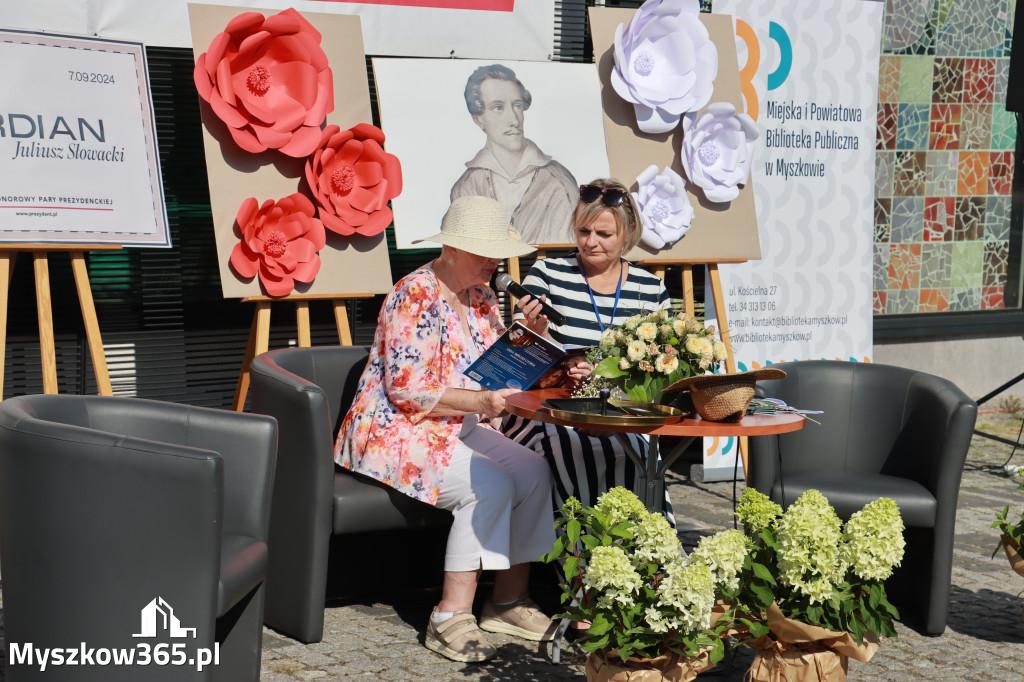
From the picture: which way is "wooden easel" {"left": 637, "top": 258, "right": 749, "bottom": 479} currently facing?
toward the camera

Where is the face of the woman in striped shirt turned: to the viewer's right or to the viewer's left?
to the viewer's left

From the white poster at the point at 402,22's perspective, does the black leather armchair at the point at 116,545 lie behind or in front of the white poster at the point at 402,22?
in front

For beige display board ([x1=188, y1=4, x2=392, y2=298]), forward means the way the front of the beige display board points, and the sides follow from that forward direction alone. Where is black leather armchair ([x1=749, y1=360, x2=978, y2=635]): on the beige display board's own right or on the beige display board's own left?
on the beige display board's own left

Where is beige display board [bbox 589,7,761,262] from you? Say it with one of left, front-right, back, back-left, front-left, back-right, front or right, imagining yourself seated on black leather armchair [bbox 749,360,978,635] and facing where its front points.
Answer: right

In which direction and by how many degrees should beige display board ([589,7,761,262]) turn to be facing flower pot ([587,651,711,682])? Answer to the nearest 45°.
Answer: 0° — it already faces it

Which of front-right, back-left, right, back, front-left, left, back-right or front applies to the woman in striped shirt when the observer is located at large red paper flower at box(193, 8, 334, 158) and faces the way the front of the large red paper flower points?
front-left

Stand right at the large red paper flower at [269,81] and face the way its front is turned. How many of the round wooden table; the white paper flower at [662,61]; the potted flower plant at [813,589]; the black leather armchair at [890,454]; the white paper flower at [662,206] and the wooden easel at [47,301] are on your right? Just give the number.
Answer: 1

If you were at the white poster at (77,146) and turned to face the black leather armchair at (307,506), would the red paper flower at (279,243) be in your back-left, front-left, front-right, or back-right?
front-left

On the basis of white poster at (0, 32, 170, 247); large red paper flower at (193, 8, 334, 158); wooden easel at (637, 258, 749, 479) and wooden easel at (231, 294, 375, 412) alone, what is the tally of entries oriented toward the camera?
4

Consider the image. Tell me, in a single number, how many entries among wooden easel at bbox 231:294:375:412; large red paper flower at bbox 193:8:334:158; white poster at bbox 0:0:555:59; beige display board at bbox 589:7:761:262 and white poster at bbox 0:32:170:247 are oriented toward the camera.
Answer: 5
